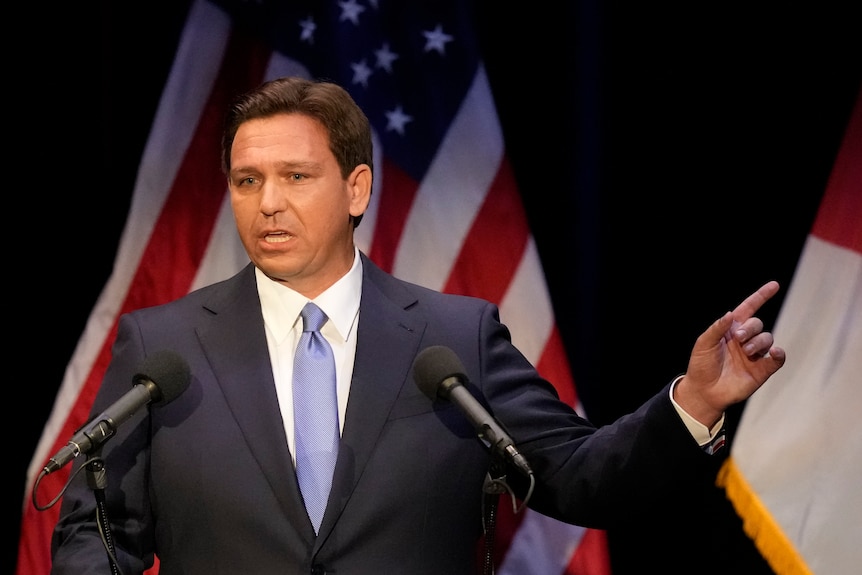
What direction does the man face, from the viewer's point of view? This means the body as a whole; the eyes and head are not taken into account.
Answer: toward the camera

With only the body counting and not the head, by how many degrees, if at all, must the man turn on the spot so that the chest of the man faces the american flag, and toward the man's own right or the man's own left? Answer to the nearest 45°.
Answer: approximately 180°
